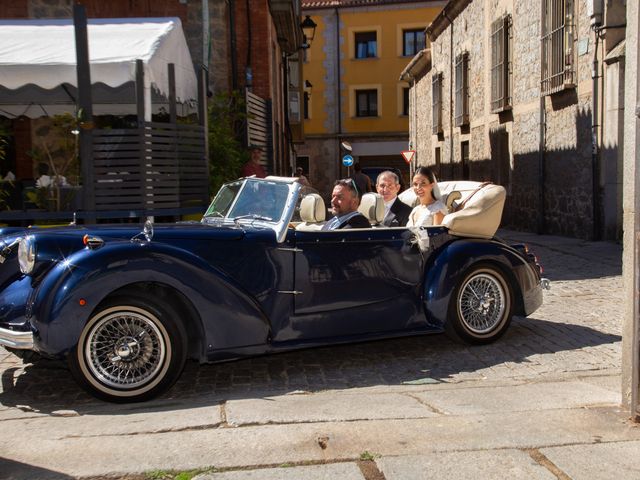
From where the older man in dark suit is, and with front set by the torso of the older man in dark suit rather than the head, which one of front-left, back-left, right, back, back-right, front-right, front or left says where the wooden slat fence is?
right

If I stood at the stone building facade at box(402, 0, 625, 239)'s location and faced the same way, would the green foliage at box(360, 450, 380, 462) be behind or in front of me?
in front

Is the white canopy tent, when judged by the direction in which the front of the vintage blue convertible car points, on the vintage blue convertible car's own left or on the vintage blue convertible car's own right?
on the vintage blue convertible car's own right

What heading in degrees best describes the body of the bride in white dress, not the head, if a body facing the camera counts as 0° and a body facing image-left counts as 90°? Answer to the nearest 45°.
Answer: approximately 45°

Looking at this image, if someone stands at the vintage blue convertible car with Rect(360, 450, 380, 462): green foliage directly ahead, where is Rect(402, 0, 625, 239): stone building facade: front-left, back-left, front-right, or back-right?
back-left

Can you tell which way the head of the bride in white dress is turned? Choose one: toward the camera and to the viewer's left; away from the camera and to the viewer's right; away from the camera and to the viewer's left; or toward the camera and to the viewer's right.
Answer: toward the camera and to the viewer's left

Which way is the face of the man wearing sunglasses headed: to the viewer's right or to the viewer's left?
to the viewer's left

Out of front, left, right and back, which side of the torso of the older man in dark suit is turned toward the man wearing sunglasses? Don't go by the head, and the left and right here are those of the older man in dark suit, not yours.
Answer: front

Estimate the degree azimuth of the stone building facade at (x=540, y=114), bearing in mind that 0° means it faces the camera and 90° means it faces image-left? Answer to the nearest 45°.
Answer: approximately 45°

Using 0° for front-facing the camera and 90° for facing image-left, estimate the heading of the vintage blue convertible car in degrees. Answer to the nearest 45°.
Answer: approximately 45°
